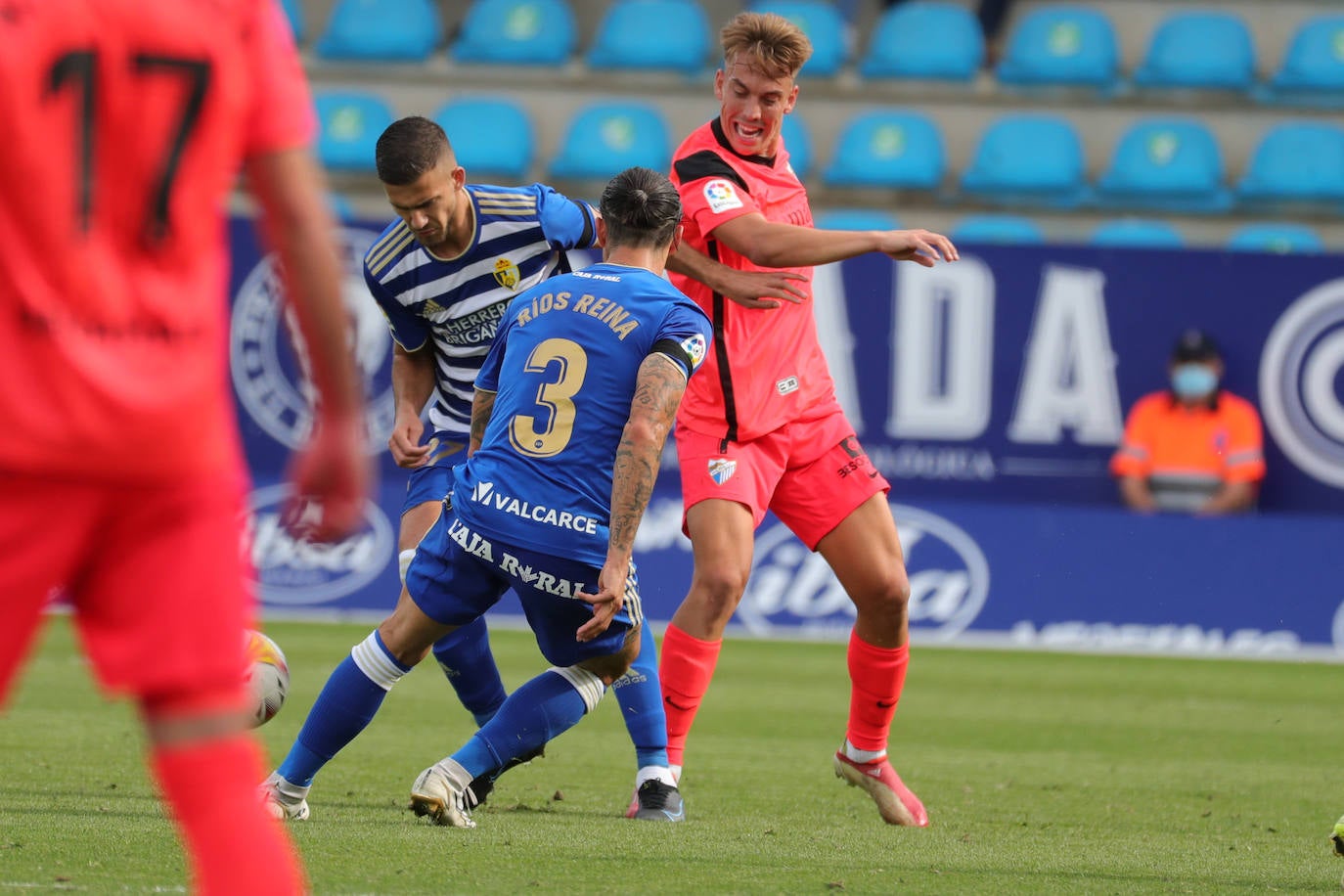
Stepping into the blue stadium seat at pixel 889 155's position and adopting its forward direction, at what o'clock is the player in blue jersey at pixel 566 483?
The player in blue jersey is roughly at 12 o'clock from the blue stadium seat.

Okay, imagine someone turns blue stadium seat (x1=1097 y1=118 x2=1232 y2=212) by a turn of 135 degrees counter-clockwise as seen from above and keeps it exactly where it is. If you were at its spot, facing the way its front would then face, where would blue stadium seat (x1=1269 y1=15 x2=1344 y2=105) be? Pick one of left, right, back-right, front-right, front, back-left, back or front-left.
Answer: front

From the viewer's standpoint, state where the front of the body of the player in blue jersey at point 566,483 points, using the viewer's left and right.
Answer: facing away from the viewer

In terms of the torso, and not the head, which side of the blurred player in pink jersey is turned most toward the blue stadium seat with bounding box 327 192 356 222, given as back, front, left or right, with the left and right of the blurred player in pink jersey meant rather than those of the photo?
front

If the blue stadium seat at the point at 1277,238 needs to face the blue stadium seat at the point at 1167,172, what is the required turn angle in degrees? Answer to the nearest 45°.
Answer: approximately 135° to its right

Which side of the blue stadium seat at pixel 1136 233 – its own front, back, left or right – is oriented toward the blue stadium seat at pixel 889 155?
right

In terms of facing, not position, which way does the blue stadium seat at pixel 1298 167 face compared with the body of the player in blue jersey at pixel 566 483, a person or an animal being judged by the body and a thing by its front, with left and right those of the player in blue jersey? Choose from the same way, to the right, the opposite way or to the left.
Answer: the opposite way

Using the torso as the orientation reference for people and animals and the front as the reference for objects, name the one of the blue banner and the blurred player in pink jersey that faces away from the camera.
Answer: the blurred player in pink jersey

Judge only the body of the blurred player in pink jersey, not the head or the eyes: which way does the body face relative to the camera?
away from the camera

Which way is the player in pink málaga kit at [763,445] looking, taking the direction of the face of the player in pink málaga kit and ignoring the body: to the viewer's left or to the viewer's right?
to the viewer's left

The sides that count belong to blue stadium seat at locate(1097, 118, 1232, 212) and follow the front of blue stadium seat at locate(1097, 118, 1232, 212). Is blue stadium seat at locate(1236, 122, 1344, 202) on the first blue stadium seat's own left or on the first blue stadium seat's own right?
on the first blue stadium seat's own left

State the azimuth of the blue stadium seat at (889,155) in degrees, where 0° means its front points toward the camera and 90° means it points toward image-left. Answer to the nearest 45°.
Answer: approximately 0°

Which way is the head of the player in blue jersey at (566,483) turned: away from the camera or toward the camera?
away from the camera

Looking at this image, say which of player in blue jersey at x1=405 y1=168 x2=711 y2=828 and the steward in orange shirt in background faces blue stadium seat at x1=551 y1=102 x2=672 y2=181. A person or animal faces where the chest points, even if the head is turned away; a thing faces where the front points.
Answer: the player in blue jersey

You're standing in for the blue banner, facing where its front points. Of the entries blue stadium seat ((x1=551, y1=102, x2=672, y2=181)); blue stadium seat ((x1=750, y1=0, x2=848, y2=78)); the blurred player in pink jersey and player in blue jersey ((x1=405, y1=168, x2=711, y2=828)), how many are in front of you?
2

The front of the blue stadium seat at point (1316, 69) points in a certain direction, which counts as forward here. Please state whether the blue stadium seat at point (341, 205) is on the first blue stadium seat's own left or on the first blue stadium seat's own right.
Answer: on the first blue stadium seat's own right
